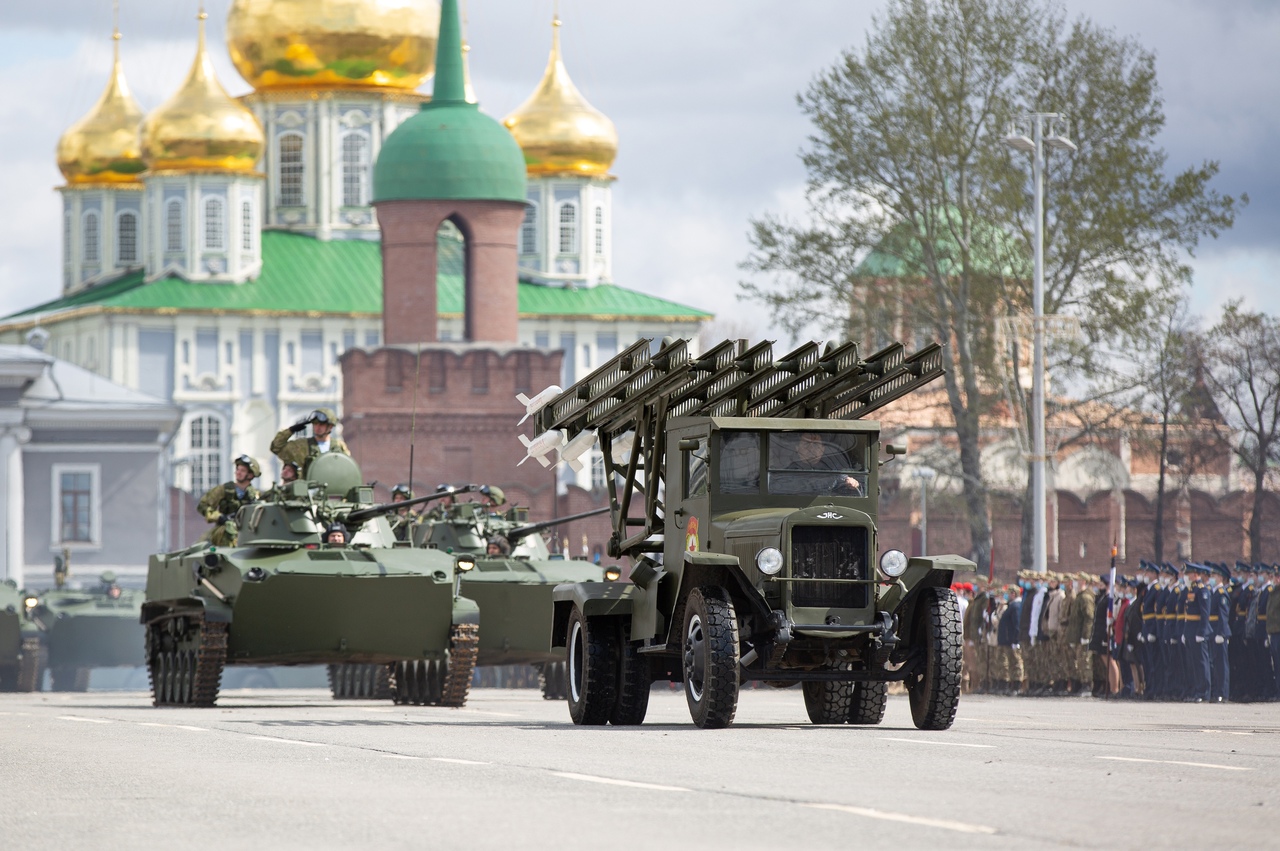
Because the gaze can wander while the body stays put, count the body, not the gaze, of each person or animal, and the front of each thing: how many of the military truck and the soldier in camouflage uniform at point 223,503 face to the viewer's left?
0

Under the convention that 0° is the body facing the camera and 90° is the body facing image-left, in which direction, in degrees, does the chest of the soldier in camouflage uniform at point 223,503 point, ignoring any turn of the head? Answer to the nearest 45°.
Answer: approximately 315°

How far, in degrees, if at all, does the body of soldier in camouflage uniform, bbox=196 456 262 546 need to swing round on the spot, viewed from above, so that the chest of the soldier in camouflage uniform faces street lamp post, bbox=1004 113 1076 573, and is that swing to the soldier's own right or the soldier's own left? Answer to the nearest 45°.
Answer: approximately 90° to the soldier's own left

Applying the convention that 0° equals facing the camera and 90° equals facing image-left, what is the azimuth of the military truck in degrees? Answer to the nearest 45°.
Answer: approximately 315°

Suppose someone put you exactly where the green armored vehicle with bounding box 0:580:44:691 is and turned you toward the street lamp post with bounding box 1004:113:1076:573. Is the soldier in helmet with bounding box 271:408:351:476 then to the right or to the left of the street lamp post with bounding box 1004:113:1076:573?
right

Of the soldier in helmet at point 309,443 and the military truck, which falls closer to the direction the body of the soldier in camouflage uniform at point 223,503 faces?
the military truck

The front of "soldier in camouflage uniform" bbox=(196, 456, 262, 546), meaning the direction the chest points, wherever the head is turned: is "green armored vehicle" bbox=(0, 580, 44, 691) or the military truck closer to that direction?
the military truck

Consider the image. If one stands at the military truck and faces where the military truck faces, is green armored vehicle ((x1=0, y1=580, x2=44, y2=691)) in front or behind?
behind

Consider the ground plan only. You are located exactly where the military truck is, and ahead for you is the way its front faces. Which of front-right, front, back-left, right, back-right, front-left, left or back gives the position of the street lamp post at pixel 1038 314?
back-left

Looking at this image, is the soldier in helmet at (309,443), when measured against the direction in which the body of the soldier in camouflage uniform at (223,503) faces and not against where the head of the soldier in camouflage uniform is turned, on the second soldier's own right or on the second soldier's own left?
on the second soldier's own left

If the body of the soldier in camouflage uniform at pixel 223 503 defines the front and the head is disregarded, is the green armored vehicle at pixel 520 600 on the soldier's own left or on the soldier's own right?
on the soldier's own left
